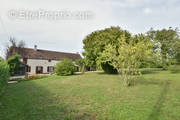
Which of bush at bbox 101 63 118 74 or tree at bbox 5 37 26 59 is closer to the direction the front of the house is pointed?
the bush

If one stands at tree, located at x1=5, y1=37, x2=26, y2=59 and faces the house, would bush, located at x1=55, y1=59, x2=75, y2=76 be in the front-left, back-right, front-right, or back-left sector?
front-right

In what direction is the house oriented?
toward the camera

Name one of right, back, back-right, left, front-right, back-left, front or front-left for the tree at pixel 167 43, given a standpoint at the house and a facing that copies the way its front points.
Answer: front-left

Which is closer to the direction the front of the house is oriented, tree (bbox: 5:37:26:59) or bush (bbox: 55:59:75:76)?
the bush

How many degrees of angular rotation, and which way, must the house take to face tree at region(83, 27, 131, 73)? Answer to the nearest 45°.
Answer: approximately 45° to its left

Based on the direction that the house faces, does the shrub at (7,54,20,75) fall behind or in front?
in front

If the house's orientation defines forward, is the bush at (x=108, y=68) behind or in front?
in front

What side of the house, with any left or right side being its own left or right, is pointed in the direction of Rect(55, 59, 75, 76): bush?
front
